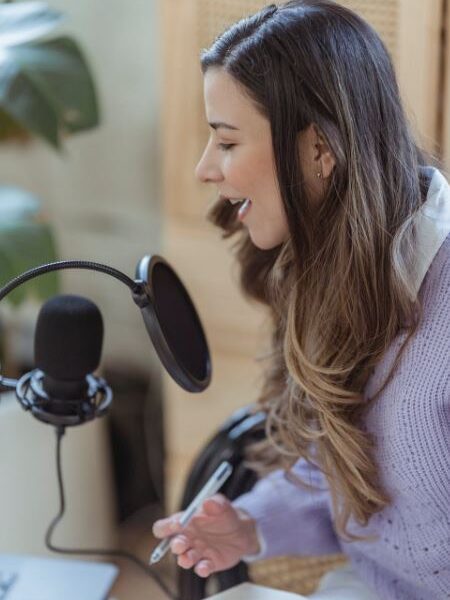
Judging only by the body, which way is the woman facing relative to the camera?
to the viewer's left

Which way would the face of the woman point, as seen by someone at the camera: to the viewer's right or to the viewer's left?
to the viewer's left

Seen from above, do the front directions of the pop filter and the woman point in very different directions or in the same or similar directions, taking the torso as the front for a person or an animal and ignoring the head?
very different directions

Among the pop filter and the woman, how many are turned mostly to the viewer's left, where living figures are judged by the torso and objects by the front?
1

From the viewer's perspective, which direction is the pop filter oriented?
to the viewer's right
